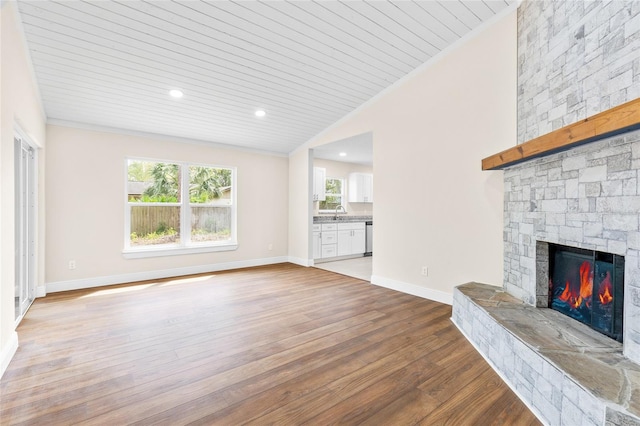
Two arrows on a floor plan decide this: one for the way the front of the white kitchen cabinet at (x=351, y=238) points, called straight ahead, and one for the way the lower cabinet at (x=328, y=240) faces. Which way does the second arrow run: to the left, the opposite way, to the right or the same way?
the same way

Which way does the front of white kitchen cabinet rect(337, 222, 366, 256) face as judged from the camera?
facing the viewer and to the right of the viewer

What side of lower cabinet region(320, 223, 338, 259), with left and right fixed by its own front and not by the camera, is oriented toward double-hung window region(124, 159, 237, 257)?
right

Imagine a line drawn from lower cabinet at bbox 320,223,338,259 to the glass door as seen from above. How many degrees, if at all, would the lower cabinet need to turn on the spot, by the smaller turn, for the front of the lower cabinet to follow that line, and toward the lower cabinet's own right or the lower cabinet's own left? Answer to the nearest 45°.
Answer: approximately 90° to the lower cabinet's own right

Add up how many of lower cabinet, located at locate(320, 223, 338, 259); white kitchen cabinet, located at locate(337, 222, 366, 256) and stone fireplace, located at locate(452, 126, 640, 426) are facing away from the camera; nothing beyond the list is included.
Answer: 0

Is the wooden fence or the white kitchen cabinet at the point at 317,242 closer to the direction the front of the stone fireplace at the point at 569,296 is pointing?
the wooden fence

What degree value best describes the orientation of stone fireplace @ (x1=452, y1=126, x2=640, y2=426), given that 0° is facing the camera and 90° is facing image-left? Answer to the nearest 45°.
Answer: approximately 45°

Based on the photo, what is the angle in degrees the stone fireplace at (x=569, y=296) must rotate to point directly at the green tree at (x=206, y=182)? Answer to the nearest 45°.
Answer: approximately 45° to its right

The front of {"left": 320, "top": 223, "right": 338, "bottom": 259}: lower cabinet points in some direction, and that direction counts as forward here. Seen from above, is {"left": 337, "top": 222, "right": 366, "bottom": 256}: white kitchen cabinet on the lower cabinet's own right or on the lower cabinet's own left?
on the lower cabinet's own left

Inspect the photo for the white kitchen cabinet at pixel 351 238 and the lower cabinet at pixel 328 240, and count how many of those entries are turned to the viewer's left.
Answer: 0

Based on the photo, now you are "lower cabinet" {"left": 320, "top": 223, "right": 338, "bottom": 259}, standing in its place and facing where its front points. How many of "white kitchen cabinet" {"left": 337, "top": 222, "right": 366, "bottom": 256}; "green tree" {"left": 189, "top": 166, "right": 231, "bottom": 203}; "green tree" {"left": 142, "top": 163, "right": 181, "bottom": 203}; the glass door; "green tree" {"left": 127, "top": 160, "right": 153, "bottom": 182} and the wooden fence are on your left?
1

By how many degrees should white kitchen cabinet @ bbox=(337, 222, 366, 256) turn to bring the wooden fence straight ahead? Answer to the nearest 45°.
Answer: approximately 90° to its right
